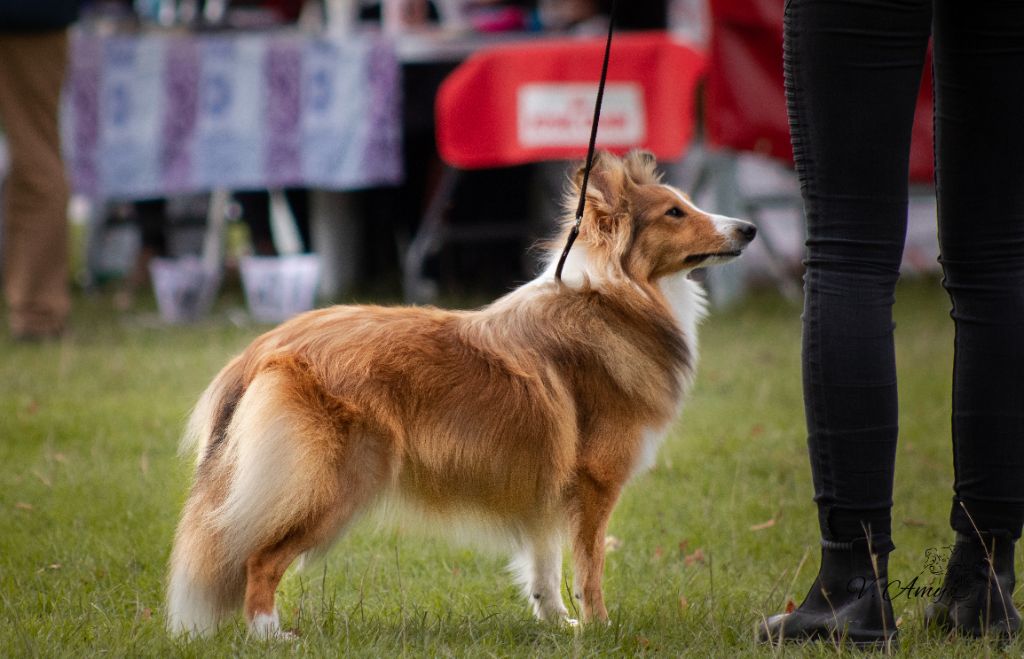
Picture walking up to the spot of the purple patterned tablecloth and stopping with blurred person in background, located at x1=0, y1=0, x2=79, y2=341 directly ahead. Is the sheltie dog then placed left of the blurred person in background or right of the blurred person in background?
left

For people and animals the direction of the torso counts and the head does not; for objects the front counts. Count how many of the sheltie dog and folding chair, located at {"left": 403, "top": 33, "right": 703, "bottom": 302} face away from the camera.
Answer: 1

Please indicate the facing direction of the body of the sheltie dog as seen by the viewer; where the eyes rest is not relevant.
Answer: to the viewer's right

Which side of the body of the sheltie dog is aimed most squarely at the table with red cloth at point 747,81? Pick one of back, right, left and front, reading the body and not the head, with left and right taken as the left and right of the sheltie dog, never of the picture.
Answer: left

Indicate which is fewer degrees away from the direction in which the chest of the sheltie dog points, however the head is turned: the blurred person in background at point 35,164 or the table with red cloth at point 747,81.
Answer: the table with red cloth

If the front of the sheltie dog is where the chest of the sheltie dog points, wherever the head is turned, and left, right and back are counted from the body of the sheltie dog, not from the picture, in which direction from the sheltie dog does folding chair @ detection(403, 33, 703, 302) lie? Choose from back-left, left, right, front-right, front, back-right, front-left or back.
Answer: left

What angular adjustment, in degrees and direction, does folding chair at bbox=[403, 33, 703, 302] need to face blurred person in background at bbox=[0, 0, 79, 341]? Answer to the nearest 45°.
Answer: approximately 90° to its left

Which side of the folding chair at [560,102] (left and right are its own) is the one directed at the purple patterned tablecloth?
left

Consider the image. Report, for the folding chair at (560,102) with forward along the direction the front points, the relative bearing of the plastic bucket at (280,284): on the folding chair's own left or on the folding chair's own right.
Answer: on the folding chair's own left

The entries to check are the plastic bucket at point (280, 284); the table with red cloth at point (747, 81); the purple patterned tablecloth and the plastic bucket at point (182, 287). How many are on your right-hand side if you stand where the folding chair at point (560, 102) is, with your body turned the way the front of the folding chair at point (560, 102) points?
1

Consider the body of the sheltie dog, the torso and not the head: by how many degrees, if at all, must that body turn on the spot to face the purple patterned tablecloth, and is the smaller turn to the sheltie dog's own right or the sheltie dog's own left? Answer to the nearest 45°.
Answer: approximately 90° to the sheltie dog's own left

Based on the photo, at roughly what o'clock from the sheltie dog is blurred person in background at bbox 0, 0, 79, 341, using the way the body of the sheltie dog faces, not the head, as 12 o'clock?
The blurred person in background is roughly at 8 o'clock from the sheltie dog.
